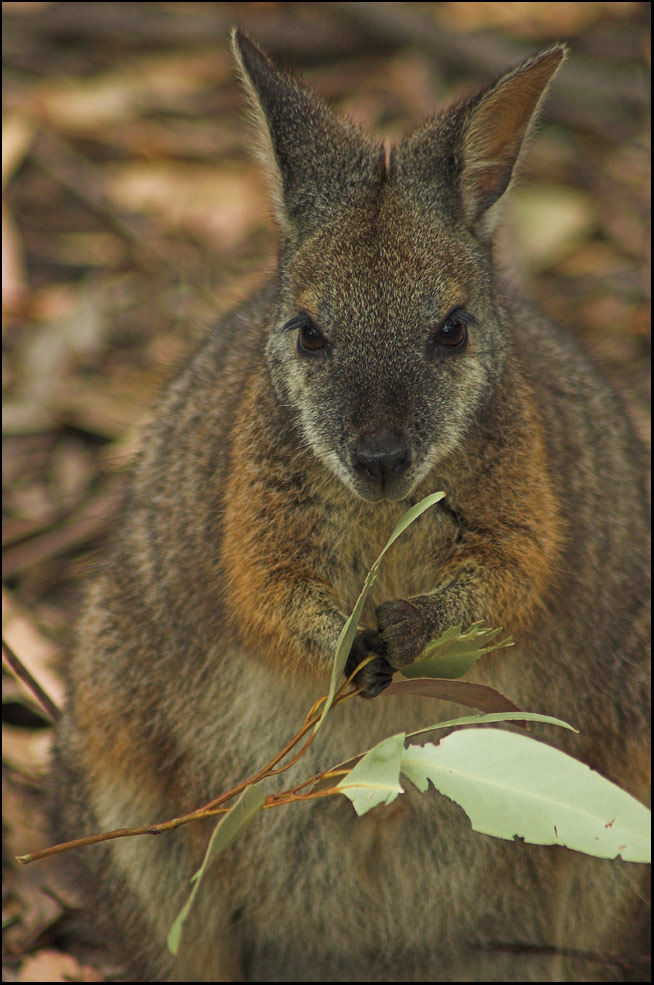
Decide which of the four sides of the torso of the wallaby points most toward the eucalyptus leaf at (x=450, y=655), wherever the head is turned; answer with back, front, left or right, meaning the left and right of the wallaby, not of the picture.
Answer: front

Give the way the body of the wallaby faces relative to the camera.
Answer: toward the camera
